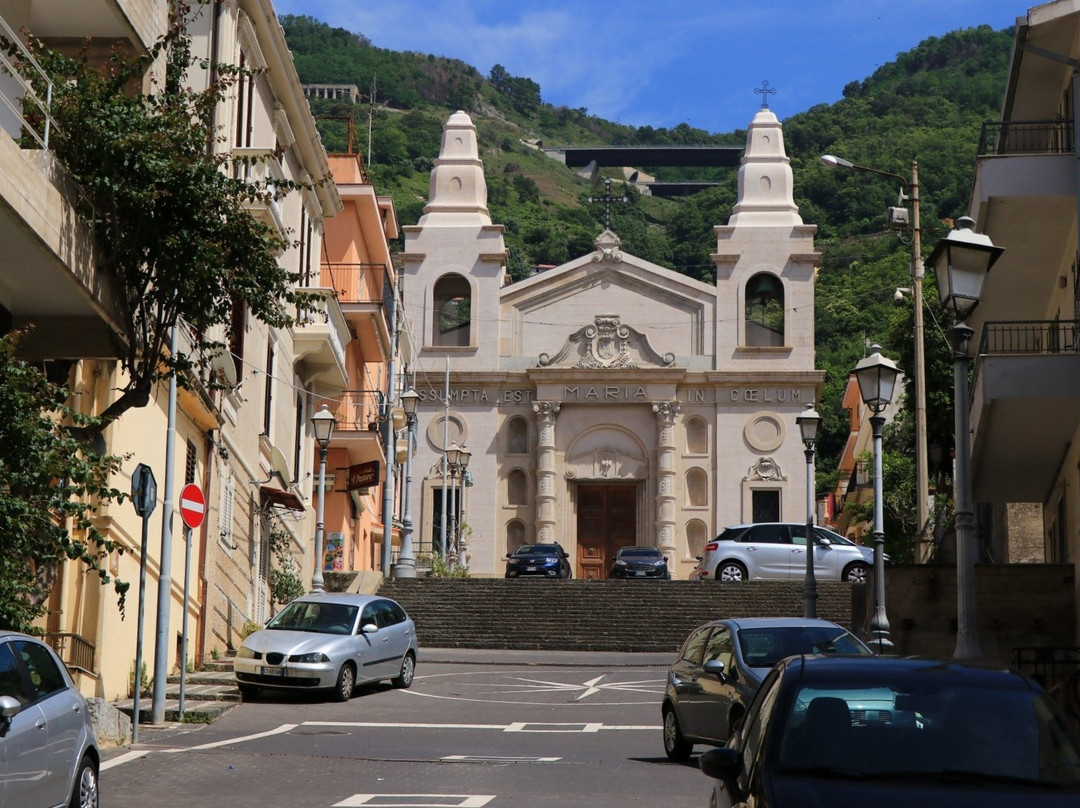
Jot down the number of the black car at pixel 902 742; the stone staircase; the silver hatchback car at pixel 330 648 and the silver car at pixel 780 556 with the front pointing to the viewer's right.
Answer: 1

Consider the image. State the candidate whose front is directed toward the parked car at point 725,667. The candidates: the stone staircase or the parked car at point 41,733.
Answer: the stone staircase

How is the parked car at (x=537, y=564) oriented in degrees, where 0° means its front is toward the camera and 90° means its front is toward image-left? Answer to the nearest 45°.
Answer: approximately 0°

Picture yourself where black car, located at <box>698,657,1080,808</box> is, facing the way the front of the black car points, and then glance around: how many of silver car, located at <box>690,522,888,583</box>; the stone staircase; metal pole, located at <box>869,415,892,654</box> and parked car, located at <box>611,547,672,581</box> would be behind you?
4

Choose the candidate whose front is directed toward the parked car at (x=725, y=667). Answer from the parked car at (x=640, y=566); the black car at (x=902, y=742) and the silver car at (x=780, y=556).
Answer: the parked car at (x=640, y=566)

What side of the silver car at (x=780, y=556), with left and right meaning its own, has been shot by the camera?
right

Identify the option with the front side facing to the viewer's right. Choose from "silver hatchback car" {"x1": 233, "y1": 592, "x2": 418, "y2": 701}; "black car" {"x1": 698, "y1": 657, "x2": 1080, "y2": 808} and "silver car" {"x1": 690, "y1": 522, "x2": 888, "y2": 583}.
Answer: the silver car

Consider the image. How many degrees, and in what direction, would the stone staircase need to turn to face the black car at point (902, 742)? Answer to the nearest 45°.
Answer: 0° — it already faces it

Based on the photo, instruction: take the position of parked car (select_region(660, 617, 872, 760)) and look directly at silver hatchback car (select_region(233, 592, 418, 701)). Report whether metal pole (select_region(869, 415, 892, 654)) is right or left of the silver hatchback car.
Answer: right

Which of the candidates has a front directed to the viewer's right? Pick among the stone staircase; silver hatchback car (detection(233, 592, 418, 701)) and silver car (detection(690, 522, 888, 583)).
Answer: the silver car

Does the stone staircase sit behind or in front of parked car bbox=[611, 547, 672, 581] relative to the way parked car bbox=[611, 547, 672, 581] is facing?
in front
